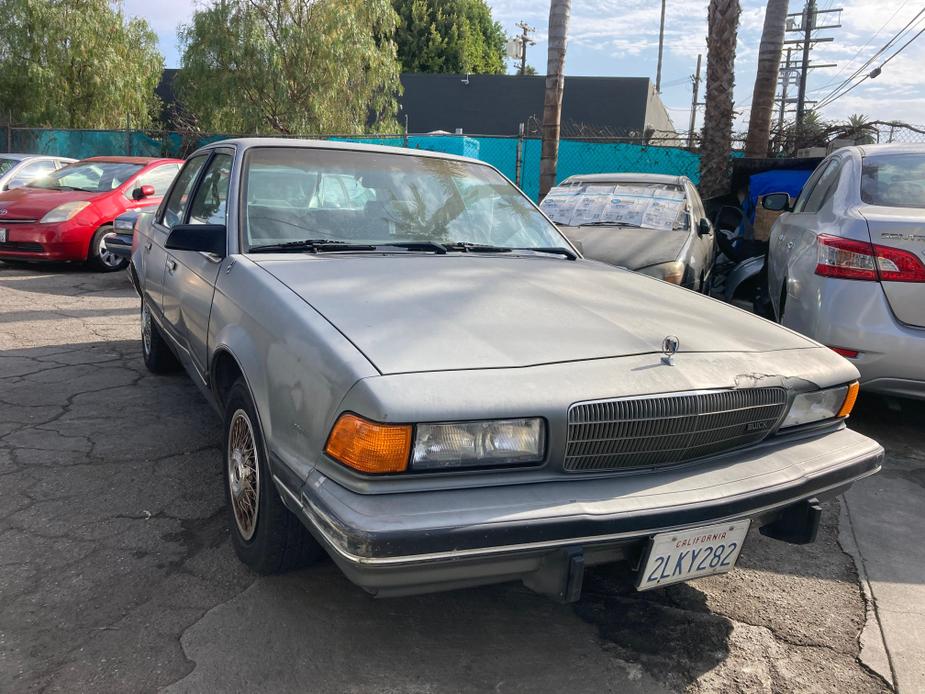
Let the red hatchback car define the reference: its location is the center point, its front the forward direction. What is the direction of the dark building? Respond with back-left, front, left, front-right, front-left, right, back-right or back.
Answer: back

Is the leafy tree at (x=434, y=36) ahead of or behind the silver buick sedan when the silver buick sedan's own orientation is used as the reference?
behind

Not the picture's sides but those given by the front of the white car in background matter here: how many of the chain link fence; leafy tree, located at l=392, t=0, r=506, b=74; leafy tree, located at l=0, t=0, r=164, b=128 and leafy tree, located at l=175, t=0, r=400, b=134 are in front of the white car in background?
0

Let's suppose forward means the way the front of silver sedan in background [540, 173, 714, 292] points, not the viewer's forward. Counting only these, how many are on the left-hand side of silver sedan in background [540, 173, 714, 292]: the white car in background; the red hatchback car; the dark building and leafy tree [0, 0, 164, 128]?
0

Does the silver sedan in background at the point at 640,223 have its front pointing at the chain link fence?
no

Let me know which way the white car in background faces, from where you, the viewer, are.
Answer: facing the viewer and to the left of the viewer

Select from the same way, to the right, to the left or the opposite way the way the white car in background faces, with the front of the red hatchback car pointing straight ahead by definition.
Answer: the same way

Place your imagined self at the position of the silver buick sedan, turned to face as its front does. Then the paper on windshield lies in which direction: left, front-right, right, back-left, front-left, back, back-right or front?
back-left

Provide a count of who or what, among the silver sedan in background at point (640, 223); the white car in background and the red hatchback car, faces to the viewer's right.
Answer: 0

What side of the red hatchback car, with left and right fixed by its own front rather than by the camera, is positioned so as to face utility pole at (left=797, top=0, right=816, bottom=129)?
back

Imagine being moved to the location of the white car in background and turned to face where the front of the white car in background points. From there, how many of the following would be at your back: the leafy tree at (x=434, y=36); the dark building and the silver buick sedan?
2

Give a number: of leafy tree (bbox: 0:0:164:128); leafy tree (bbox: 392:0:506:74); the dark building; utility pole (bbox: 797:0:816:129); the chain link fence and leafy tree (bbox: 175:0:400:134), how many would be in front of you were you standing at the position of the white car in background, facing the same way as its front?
0

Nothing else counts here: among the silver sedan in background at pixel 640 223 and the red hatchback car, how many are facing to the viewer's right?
0

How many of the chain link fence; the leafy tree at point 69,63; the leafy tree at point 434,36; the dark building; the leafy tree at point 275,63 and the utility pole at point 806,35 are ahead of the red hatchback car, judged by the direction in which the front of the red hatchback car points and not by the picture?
0

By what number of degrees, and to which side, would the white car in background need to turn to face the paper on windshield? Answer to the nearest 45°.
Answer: approximately 90° to its left

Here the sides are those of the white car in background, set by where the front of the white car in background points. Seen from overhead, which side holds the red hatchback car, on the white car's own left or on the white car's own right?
on the white car's own left

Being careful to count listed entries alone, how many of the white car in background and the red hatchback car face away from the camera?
0

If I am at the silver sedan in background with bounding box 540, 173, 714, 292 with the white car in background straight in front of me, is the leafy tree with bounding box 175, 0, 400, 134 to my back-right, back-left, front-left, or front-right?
front-right
